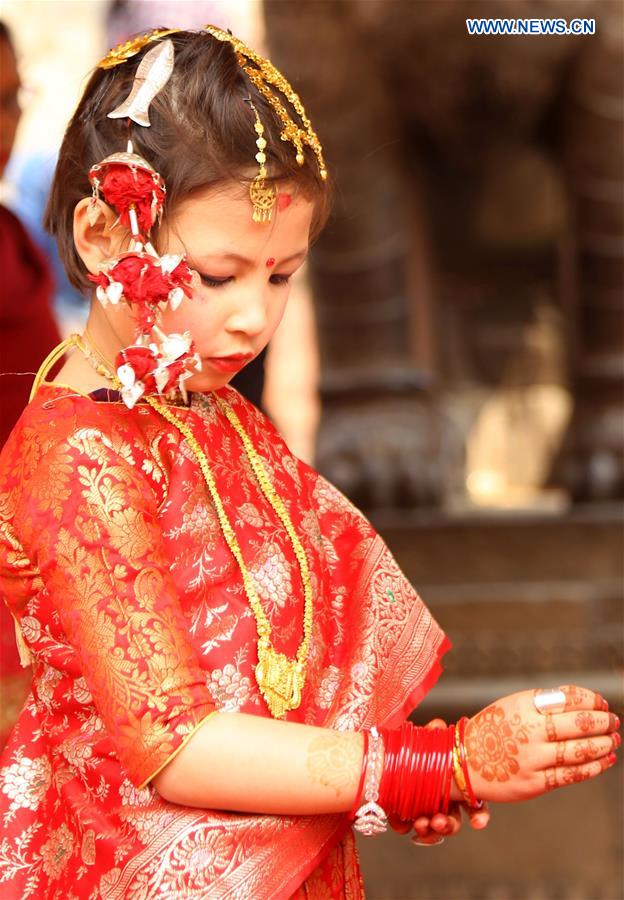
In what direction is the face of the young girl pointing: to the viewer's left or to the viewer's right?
to the viewer's right

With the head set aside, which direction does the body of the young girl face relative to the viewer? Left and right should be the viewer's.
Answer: facing the viewer and to the right of the viewer

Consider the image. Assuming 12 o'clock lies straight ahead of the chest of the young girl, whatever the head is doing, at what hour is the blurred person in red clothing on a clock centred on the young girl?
The blurred person in red clothing is roughly at 7 o'clock from the young girl.
